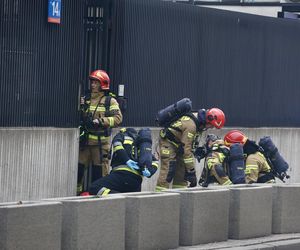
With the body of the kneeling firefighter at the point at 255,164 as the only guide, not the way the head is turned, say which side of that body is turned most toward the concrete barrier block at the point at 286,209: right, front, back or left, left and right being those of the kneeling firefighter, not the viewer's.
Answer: left

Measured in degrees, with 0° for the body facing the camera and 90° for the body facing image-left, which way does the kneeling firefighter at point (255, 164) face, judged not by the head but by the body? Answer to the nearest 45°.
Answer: approximately 90°

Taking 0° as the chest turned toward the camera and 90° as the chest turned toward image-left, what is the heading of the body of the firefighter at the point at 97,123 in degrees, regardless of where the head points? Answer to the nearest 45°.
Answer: approximately 45°

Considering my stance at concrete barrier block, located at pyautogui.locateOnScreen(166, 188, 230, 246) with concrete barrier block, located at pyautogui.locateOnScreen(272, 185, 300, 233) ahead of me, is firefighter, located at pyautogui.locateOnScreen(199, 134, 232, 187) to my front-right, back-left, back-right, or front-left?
front-left
